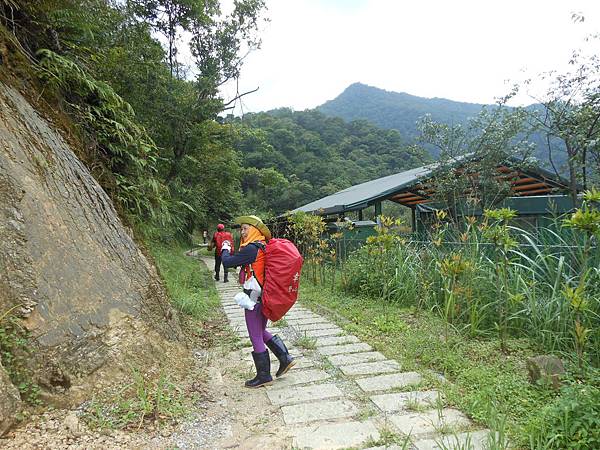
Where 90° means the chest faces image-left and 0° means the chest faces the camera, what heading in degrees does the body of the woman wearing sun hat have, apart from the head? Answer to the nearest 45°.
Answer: approximately 90°
